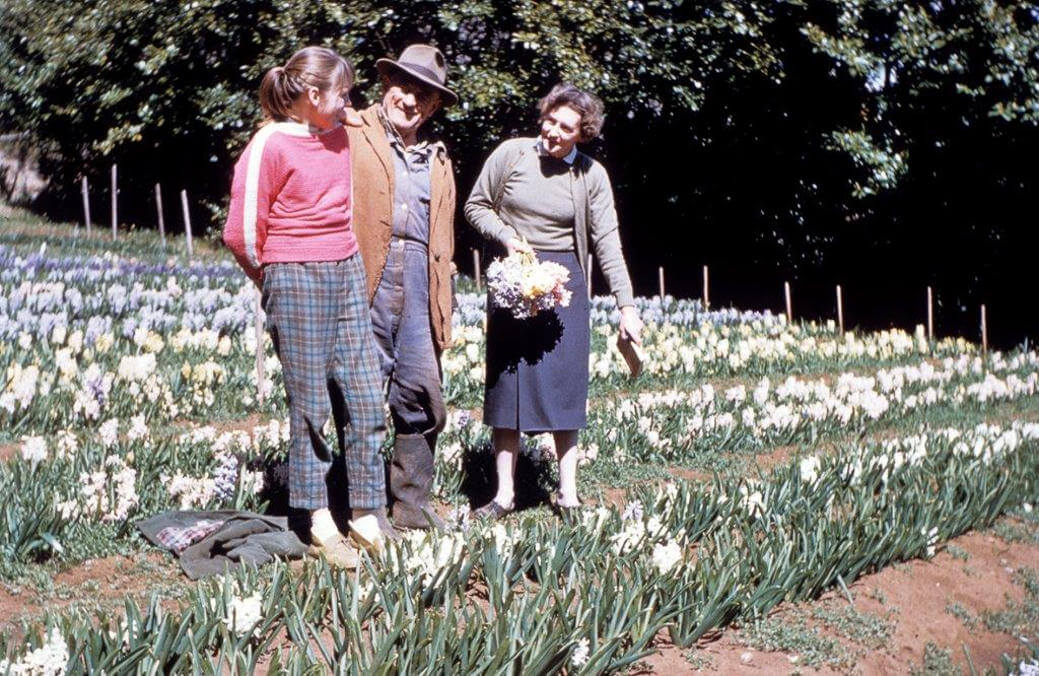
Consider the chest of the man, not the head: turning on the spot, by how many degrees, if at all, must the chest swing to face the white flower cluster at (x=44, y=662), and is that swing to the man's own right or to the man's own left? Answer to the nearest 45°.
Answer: approximately 45° to the man's own right

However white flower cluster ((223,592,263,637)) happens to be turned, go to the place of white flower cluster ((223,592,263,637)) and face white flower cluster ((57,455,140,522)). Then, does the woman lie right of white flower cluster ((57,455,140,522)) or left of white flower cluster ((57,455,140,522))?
right

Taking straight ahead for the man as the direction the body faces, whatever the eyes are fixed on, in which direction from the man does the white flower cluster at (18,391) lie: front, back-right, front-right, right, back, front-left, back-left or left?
back-right

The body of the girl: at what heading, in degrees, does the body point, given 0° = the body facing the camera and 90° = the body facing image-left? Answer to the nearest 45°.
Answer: approximately 315°

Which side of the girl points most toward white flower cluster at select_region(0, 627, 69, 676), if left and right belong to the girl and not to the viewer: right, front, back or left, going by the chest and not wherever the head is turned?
right

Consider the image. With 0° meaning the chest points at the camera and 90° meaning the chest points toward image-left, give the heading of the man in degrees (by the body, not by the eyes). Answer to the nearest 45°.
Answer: approximately 0°

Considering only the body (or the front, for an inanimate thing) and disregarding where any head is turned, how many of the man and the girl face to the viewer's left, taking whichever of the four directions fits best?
0

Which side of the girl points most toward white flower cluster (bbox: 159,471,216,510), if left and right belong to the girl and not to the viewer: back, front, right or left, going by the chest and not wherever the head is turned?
back

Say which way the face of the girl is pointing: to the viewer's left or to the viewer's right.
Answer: to the viewer's right
